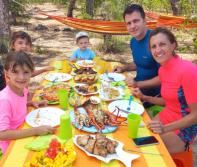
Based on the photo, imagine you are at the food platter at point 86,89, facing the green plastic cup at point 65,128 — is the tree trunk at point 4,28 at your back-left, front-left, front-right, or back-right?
back-right

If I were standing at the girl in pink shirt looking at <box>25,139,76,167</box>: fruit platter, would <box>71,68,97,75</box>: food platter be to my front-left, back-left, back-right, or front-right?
back-left

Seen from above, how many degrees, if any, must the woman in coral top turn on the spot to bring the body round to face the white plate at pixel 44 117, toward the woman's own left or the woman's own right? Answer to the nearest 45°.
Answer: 0° — they already face it

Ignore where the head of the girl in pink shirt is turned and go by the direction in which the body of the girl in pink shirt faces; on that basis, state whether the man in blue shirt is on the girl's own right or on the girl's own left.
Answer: on the girl's own left

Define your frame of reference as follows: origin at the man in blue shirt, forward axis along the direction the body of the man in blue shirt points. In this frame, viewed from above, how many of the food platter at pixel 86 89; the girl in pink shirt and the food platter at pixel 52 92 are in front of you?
3

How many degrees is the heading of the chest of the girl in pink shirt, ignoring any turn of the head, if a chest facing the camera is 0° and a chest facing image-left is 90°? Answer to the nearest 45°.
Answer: approximately 315°

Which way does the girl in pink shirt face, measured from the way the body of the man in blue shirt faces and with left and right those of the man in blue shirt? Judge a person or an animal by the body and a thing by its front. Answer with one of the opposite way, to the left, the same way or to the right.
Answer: to the left

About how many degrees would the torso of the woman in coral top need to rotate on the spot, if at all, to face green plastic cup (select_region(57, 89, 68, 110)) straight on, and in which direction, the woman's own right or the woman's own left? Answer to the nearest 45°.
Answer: approximately 45° to the woman's own right

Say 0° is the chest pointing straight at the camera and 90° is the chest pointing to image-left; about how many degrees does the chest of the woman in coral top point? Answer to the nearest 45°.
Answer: approximately 45°

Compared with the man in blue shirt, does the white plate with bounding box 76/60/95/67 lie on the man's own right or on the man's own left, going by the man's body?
on the man's own right

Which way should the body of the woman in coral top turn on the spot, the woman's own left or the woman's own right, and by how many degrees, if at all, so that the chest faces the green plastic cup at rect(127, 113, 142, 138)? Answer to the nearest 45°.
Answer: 0° — they already face it

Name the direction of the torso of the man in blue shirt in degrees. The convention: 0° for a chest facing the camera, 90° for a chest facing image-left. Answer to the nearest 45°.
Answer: approximately 45°

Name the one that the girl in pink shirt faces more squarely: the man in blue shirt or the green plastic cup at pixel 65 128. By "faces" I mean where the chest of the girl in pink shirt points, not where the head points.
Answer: the green plastic cup
